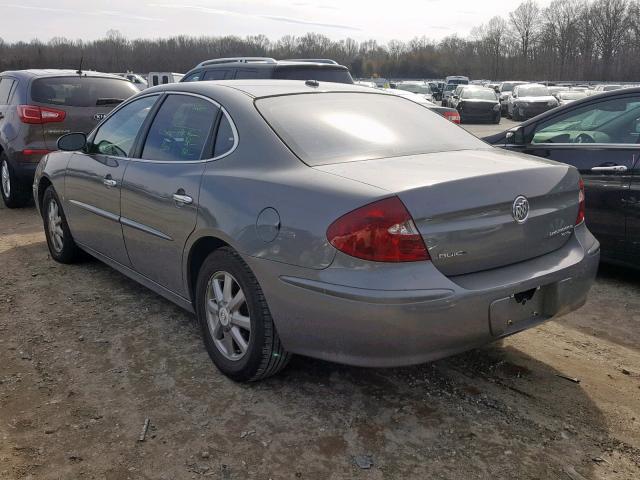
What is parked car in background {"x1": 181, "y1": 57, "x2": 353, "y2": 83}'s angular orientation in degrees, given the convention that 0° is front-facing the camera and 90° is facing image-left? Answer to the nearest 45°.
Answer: approximately 135°

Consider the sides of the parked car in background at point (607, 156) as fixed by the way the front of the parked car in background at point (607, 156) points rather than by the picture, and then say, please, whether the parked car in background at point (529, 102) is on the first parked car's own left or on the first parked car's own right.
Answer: on the first parked car's own right

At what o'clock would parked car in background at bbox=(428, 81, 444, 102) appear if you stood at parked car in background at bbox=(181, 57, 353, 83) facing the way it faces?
parked car in background at bbox=(428, 81, 444, 102) is roughly at 2 o'clock from parked car in background at bbox=(181, 57, 353, 83).

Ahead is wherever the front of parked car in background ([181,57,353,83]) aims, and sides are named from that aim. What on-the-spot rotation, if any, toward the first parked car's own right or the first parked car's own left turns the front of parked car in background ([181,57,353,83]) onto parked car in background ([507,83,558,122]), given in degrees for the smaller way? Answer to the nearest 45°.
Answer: approximately 90° to the first parked car's own right

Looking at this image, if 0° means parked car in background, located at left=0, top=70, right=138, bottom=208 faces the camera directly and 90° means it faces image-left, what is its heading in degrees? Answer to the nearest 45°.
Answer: approximately 135°

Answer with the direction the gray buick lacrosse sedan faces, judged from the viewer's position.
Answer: facing away from the viewer and to the left of the viewer

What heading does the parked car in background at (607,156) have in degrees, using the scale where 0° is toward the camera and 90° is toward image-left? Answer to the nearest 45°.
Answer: approximately 90°

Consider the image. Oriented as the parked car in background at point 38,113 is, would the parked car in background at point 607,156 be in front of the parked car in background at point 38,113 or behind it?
behind

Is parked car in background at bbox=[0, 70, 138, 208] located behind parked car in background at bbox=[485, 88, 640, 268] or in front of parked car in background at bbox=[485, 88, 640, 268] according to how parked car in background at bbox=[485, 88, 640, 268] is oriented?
in front
